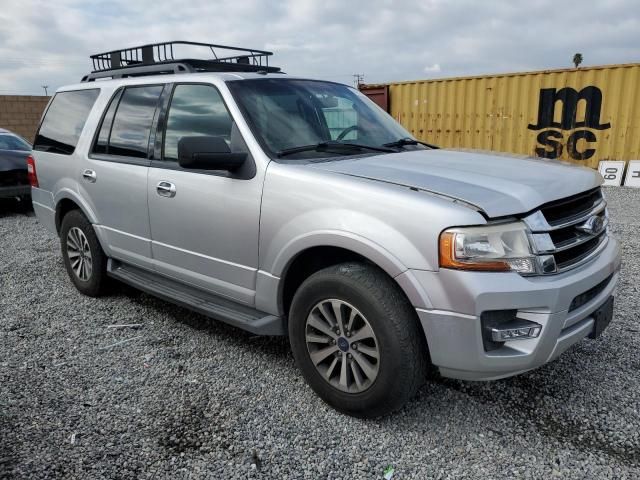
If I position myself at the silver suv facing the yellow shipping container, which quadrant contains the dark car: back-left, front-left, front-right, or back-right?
front-left

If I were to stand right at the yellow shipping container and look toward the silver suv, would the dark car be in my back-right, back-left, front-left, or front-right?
front-right

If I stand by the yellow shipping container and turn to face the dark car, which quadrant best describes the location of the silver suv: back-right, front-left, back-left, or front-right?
front-left

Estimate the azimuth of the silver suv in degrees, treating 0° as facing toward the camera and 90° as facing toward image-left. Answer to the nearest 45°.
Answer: approximately 315°

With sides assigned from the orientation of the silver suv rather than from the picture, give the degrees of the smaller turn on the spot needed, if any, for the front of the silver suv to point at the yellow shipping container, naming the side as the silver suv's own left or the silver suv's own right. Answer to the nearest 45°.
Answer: approximately 90° to the silver suv's own left

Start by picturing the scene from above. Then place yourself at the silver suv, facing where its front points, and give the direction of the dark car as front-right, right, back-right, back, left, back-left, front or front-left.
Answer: back
